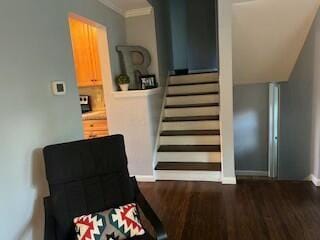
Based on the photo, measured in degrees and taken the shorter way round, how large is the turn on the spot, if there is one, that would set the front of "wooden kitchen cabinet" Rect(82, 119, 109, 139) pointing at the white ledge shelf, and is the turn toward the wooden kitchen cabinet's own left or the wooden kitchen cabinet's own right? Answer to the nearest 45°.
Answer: approximately 45° to the wooden kitchen cabinet's own left

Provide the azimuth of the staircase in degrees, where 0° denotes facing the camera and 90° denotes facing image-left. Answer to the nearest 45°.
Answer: approximately 0°

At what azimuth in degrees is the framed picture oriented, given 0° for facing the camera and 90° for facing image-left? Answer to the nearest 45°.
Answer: approximately 0°

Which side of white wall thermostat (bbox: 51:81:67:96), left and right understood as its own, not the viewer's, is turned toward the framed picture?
left

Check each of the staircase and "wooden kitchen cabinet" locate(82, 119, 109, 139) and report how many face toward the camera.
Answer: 2

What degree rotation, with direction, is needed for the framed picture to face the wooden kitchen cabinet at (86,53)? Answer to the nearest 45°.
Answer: approximately 90° to its right

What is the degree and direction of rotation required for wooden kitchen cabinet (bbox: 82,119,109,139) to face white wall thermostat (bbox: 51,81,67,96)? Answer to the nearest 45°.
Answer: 0° — it already faces it

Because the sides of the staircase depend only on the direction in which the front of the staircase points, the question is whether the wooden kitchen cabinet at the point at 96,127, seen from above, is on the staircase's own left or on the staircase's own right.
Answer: on the staircase's own right
